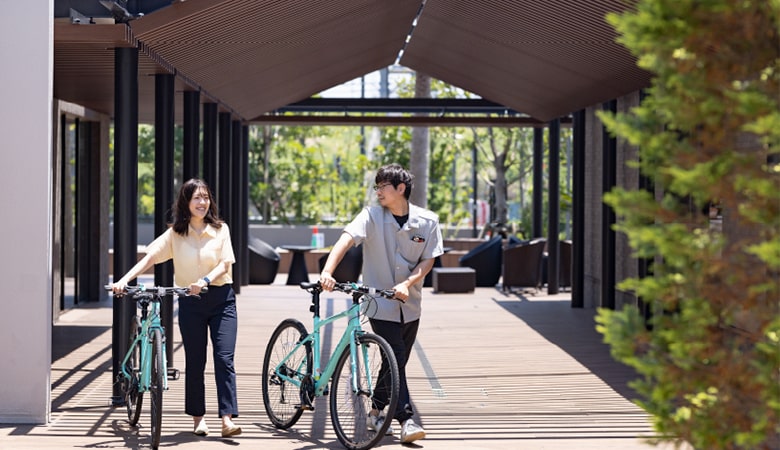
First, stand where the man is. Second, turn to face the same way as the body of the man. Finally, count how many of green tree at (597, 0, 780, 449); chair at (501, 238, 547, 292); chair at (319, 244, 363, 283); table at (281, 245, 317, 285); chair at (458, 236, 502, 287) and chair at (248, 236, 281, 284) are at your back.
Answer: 5

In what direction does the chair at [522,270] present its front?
to the viewer's left

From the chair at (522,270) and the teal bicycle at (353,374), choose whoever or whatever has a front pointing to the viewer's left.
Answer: the chair

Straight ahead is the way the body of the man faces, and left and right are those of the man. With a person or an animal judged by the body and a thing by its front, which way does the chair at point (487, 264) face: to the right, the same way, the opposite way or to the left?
to the right

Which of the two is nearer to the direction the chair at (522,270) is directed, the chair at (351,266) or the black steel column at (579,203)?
the chair

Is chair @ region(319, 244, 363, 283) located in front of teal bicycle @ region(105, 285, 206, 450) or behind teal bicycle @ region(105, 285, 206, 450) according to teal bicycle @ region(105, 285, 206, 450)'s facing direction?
behind

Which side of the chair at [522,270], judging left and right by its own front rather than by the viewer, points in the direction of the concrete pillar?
left

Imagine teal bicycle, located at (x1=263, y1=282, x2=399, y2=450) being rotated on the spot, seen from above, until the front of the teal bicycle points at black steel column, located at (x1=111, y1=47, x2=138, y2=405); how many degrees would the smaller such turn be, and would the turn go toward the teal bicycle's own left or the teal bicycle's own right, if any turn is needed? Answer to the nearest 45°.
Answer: approximately 180°

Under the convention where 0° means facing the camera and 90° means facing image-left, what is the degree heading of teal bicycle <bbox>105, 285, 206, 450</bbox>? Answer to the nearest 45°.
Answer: approximately 0°

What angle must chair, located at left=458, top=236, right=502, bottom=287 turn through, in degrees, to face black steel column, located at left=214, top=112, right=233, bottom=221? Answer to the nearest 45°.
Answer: approximately 45° to its left

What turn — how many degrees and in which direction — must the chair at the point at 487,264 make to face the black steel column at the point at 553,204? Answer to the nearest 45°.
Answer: approximately 135° to its left

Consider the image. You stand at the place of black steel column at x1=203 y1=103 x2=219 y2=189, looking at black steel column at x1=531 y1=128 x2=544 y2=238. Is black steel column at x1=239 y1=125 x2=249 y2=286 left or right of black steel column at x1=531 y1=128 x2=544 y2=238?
left

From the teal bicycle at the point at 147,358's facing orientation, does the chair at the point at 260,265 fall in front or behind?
behind

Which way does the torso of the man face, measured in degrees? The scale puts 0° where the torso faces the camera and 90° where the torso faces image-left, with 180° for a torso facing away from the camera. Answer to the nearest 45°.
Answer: approximately 0°
